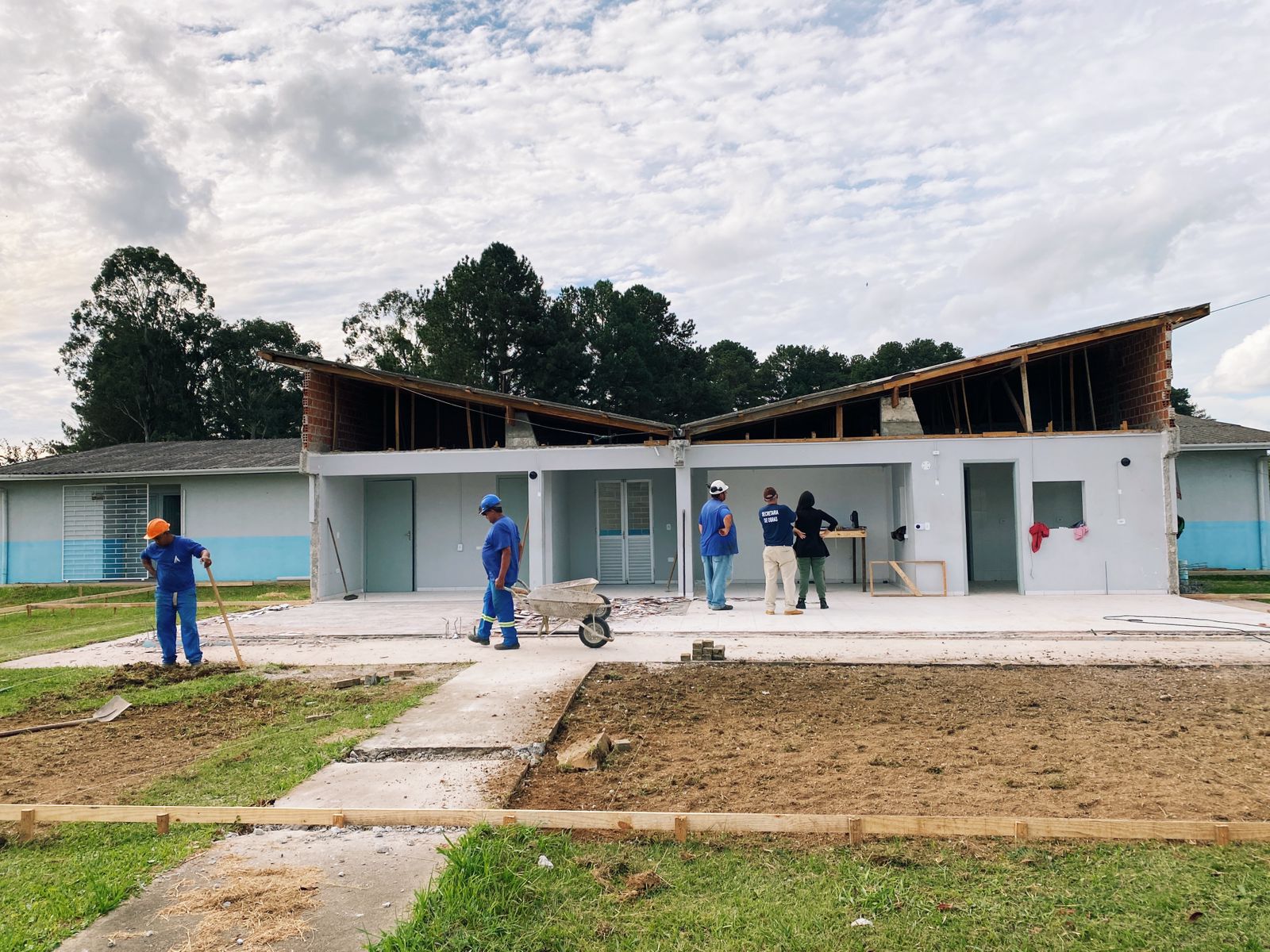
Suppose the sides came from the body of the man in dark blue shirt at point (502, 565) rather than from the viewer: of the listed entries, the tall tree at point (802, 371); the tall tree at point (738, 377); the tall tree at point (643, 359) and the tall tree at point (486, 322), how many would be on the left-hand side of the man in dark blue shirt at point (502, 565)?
0

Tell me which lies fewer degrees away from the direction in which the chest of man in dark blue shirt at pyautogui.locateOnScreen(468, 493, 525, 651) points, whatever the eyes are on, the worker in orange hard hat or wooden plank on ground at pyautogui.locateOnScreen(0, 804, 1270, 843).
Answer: the worker in orange hard hat

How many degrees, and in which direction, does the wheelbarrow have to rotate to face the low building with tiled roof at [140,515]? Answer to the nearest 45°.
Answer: approximately 135° to its left

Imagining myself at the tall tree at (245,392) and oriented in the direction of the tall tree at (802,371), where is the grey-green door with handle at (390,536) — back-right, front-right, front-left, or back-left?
front-right

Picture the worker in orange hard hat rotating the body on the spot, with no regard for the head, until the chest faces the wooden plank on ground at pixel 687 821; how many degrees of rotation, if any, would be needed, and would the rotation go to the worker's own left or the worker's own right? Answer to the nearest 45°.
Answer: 0° — they already face it

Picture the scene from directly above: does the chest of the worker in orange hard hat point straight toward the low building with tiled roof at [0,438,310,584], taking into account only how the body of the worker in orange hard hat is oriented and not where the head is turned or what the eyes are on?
no

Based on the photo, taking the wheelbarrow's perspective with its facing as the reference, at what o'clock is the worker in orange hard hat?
The worker in orange hard hat is roughly at 6 o'clock from the wheelbarrow.

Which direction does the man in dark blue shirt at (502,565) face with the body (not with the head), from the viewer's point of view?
to the viewer's left

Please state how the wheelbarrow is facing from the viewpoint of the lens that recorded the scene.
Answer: facing to the right of the viewer

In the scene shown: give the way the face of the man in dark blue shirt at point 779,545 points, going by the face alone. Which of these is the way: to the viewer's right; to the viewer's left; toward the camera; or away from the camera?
away from the camera

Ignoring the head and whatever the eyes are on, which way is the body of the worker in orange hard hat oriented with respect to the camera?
toward the camera

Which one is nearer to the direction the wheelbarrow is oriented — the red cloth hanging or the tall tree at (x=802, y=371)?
the red cloth hanging
